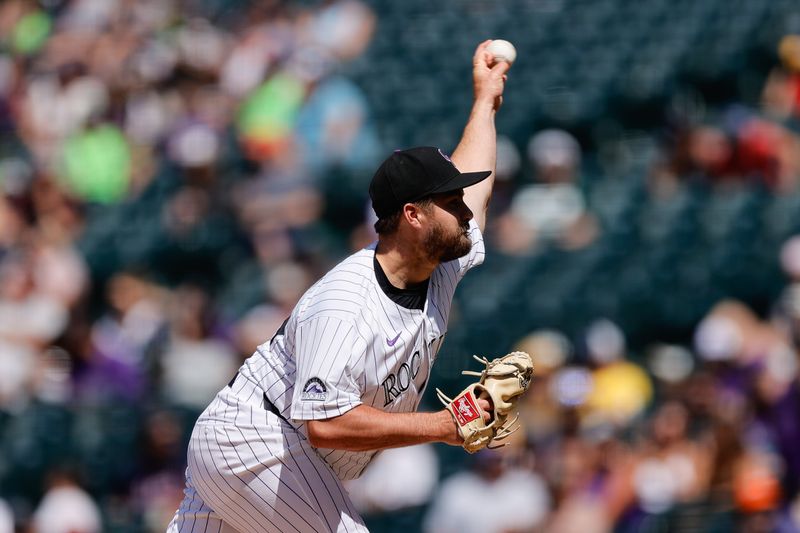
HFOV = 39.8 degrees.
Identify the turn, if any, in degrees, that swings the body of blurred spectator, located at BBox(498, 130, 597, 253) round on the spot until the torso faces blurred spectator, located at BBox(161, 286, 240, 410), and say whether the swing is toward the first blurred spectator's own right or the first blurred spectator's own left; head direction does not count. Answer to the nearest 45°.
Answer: approximately 45° to the first blurred spectator's own right

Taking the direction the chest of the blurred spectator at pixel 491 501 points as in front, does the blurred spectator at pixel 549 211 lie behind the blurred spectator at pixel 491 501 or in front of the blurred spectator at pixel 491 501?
behind

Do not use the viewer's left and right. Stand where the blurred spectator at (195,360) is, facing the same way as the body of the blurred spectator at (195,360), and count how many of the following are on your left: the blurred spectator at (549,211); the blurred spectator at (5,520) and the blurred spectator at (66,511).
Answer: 1

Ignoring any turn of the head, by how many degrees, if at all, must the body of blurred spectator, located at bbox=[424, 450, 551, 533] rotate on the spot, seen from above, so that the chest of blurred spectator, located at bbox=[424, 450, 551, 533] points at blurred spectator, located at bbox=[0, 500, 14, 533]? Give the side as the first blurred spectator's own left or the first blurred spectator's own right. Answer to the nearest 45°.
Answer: approximately 90° to the first blurred spectator's own right

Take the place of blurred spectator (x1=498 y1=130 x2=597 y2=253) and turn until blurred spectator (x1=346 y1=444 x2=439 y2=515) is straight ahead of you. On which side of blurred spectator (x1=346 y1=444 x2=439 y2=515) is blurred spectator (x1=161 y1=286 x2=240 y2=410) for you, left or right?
right

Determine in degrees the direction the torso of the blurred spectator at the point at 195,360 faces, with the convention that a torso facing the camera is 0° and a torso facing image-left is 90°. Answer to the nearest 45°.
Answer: approximately 0°

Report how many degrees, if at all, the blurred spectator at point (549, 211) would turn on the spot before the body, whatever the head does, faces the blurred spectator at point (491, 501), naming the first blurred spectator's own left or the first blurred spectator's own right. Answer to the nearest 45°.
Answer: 0° — they already face them

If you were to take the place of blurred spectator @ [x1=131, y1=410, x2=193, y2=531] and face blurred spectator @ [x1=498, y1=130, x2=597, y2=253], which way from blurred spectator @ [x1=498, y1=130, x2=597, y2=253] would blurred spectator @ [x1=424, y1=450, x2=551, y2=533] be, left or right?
right

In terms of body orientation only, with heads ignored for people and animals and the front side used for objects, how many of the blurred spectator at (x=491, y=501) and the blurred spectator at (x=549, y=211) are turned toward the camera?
2

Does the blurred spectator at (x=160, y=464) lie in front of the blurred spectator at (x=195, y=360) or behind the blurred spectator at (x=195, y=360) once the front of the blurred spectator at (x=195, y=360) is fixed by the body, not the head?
in front

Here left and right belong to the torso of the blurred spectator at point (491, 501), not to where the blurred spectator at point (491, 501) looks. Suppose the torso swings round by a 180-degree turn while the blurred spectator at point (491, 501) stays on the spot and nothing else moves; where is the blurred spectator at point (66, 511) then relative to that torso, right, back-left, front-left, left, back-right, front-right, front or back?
left
